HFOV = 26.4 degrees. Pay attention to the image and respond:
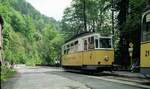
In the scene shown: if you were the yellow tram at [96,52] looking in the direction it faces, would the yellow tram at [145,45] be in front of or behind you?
in front

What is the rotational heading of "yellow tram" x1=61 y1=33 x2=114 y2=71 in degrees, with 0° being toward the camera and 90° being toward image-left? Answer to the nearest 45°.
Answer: approximately 315°
